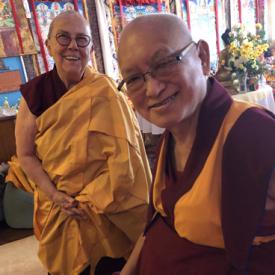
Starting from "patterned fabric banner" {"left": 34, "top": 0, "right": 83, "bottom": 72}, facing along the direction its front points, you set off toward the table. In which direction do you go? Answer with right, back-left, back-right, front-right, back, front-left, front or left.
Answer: front-left

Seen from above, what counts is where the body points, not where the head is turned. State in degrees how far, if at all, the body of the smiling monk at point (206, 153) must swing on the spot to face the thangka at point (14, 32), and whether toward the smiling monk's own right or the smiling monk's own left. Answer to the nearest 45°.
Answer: approximately 90° to the smiling monk's own right

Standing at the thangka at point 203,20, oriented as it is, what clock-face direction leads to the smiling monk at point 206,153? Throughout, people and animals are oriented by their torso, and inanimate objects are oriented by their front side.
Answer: The smiling monk is roughly at 12 o'clock from the thangka.

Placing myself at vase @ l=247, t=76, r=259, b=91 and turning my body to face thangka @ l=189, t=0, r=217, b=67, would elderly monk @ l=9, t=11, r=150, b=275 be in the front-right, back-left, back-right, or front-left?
back-left

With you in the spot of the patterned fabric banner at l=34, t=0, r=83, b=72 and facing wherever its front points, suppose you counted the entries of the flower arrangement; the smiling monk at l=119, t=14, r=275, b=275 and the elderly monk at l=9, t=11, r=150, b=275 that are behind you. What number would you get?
0

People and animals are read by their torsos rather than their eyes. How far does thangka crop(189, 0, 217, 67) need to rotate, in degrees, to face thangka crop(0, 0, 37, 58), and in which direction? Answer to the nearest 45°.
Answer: approximately 45° to its right

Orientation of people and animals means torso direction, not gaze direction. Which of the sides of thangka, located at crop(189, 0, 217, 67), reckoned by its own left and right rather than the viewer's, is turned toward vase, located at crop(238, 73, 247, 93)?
front

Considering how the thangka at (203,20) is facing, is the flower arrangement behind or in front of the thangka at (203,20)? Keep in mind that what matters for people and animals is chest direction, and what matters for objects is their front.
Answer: in front

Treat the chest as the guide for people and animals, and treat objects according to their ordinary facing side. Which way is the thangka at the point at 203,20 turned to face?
toward the camera

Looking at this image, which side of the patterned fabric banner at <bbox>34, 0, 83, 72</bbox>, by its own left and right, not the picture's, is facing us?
front

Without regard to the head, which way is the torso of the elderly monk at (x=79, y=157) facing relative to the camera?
toward the camera

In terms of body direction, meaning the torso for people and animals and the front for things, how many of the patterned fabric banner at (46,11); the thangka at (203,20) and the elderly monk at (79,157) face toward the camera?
3

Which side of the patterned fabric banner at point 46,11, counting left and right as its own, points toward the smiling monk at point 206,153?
front

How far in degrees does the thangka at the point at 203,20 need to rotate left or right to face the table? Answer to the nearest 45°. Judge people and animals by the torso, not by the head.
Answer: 0° — it already faces it

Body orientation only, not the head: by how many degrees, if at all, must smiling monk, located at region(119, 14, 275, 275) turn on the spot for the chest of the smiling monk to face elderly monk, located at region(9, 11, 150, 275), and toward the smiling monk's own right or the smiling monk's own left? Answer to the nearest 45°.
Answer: approximately 90° to the smiling monk's own right

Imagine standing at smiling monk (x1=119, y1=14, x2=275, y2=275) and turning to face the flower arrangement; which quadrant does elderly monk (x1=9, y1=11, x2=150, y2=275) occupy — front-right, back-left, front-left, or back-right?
front-left
